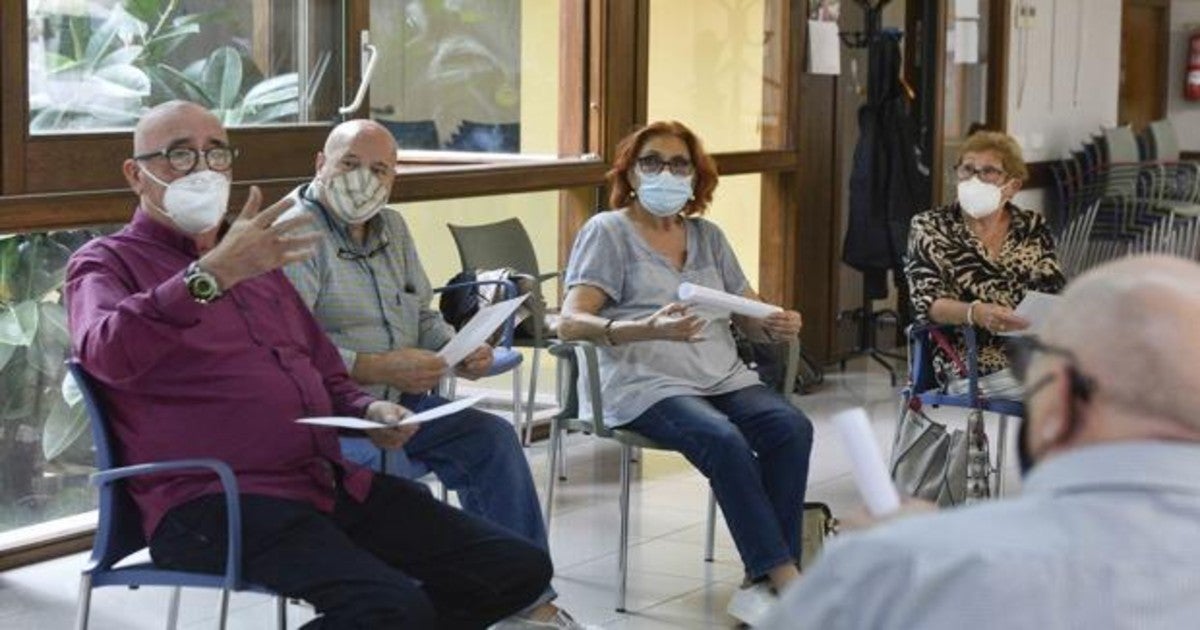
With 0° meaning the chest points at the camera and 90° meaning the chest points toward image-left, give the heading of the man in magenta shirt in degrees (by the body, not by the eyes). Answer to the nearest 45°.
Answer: approximately 315°

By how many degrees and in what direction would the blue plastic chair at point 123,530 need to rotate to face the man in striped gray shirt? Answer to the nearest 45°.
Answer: approximately 90° to its left

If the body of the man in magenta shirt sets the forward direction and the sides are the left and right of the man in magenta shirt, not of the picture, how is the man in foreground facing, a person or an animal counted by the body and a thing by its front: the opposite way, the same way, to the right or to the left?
the opposite way

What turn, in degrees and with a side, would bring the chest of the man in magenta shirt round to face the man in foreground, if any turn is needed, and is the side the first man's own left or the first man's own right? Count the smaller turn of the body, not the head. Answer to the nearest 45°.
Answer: approximately 45° to the first man's own right

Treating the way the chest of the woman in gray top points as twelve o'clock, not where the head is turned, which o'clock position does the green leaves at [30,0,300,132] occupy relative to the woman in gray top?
The green leaves is roughly at 5 o'clock from the woman in gray top.

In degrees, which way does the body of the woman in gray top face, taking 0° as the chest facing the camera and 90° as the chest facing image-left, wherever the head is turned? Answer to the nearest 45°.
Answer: approximately 315°

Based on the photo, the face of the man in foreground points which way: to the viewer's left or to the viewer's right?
to the viewer's left

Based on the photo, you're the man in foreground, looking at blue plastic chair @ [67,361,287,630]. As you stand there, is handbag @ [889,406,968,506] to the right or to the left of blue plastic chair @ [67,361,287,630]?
right

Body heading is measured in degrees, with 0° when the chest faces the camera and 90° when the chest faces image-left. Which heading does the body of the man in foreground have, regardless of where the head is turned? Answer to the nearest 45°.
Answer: approximately 135°

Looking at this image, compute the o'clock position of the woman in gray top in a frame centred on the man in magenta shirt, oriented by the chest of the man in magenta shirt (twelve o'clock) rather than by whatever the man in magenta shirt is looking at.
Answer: The woman in gray top is roughly at 9 o'clock from the man in magenta shirt.
